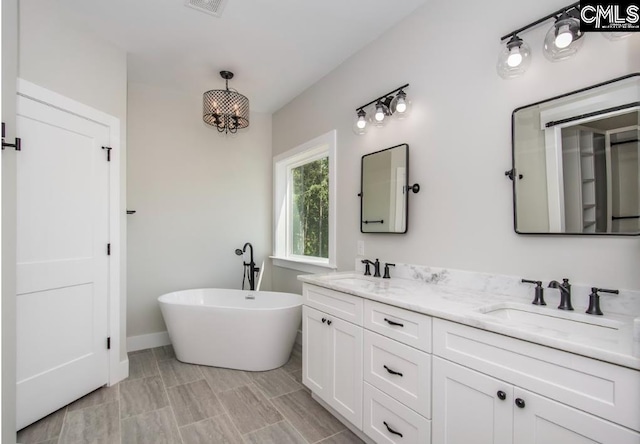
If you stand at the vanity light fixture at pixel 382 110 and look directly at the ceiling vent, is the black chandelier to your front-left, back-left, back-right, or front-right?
front-right

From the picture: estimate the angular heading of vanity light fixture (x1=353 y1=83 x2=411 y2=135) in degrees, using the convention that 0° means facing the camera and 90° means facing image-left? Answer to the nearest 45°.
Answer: approximately 45°

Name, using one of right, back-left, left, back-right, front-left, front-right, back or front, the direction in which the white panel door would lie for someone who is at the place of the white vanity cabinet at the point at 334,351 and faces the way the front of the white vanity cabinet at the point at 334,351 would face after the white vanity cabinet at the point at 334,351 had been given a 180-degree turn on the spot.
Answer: back-left

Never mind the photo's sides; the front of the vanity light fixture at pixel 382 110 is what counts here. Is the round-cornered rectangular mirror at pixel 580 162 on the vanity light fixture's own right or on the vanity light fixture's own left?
on the vanity light fixture's own left

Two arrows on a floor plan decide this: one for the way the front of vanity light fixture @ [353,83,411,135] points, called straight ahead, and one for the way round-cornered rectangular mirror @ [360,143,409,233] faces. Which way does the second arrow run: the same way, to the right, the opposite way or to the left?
the same way

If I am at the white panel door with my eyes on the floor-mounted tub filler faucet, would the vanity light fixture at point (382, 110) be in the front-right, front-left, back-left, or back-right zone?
front-right

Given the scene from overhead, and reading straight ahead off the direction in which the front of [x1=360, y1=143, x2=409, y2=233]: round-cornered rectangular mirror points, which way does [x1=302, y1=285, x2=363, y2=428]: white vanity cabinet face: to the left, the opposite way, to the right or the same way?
the same way

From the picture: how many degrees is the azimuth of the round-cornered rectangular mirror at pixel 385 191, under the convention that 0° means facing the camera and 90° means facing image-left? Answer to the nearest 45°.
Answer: approximately 45°

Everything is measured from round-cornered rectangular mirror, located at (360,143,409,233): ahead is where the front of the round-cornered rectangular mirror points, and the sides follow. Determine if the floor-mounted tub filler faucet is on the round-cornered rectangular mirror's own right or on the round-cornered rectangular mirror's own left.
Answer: on the round-cornered rectangular mirror's own right

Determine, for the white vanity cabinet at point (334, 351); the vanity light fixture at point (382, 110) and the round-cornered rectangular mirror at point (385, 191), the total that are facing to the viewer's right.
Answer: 0

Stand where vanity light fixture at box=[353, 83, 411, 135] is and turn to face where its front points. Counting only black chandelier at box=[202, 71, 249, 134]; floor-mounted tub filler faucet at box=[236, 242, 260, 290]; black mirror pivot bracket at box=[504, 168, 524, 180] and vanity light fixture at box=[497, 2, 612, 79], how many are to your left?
2

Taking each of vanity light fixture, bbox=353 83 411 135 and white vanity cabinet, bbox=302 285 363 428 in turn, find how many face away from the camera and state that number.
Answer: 0
